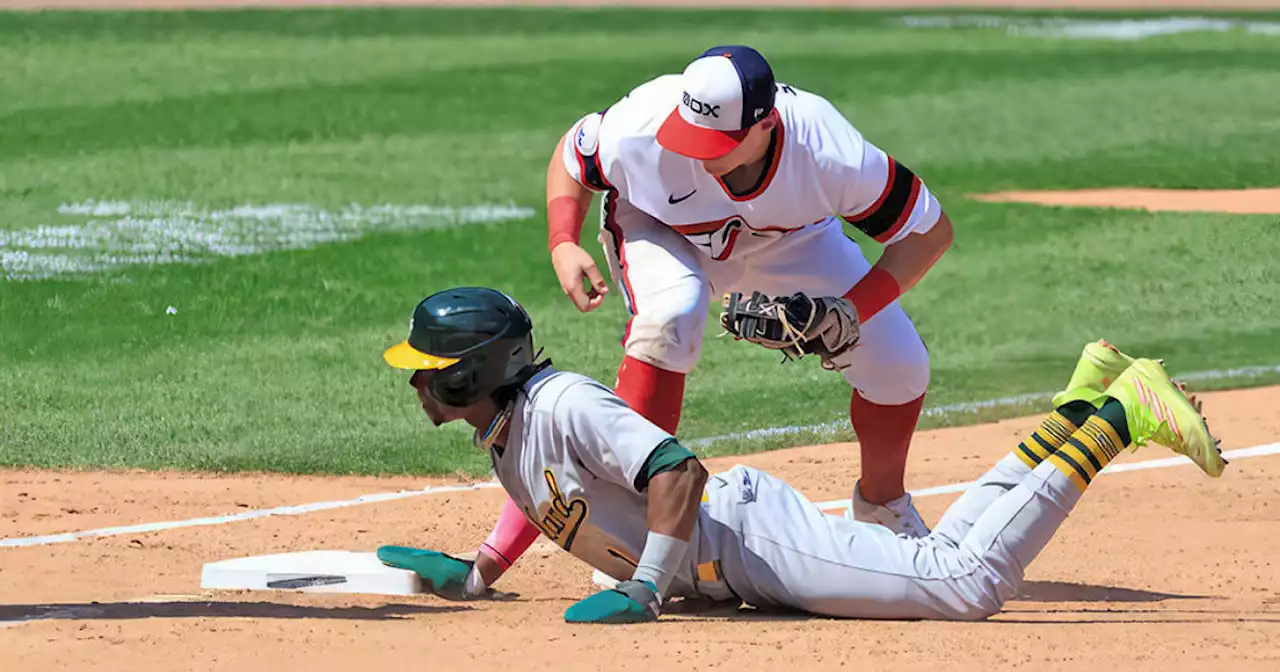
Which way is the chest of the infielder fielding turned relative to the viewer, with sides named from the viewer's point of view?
facing the viewer

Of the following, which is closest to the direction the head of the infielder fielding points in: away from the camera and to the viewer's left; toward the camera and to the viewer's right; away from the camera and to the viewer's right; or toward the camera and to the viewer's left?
toward the camera and to the viewer's left
